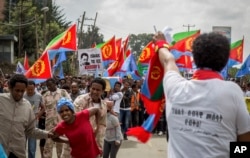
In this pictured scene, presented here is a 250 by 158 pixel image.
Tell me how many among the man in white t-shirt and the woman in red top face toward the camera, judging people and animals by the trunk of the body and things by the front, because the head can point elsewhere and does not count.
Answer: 1

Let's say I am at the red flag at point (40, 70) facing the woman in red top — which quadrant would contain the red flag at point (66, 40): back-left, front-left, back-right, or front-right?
back-left

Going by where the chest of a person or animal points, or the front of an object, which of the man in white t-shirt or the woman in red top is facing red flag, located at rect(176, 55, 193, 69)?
the man in white t-shirt

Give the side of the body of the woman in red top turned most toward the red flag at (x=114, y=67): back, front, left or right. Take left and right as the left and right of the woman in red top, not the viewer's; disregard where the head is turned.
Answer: back

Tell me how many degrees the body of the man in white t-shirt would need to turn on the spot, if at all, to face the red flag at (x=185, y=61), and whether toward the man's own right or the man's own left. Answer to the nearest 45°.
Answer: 0° — they already face it

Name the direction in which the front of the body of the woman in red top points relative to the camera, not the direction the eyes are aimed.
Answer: toward the camera

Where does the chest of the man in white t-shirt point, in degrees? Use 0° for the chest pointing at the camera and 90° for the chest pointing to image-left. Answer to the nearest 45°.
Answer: approximately 180°

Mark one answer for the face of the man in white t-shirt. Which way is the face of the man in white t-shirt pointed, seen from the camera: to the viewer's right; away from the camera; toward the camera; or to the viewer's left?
away from the camera

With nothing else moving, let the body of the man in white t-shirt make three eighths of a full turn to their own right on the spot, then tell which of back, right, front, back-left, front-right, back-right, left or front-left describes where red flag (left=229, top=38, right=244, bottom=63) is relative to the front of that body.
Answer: back-left

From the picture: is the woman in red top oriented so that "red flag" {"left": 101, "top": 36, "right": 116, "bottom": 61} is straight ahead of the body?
no

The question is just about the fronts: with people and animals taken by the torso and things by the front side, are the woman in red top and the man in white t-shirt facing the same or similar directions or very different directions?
very different directions

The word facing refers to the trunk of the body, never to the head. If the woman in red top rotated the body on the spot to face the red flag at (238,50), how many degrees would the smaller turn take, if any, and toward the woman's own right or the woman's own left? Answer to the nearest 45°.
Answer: approximately 135° to the woman's own left

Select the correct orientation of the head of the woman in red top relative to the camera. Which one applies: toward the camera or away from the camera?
toward the camera

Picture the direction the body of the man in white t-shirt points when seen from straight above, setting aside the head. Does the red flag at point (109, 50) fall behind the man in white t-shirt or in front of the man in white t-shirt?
in front

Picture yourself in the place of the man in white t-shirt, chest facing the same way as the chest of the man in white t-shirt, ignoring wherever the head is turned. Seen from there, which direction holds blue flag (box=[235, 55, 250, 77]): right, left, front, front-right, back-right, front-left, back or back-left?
front

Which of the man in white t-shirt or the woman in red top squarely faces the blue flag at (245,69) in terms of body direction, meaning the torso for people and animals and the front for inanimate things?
the man in white t-shirt

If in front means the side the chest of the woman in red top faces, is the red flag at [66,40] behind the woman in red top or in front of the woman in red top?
behind

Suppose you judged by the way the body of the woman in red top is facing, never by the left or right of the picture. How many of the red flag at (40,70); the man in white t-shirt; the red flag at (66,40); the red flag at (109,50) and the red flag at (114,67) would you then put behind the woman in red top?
4
